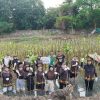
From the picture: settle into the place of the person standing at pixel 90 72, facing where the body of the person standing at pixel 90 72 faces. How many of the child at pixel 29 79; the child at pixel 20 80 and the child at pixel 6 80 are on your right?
3

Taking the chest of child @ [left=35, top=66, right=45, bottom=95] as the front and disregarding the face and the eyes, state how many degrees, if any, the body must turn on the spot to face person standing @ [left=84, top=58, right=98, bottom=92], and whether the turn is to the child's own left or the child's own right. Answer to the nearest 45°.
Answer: approximately 90° to the child's own left

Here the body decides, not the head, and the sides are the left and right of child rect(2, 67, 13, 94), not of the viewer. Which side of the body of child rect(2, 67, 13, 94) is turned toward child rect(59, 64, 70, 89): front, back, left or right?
left

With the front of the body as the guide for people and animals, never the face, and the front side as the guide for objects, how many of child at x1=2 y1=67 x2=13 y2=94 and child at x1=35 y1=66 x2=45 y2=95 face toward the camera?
2

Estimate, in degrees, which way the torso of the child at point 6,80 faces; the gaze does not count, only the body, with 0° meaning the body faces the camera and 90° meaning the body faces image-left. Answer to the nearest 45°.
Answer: approximately 0°

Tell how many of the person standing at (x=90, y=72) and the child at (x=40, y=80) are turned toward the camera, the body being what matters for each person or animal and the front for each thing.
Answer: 2

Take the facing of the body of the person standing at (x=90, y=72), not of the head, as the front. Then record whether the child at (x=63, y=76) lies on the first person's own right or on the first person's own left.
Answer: on the first person's own right

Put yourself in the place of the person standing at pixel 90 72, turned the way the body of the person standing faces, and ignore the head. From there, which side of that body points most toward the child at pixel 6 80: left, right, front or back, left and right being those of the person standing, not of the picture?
right

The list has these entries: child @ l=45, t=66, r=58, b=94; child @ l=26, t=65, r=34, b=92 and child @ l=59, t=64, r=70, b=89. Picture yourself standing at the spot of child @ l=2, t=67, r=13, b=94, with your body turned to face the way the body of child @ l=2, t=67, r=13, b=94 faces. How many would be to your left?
3

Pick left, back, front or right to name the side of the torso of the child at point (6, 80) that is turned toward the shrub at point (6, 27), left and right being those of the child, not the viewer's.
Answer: back

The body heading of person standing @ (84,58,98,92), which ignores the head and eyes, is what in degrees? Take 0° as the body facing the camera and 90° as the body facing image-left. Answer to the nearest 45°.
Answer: approximately 0°

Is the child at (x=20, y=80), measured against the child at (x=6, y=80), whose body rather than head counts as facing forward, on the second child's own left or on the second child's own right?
on the second child's own left
